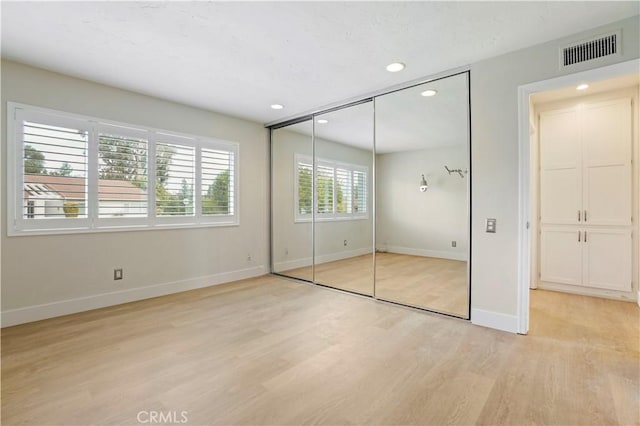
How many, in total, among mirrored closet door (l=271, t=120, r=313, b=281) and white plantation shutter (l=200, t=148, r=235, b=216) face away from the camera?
0

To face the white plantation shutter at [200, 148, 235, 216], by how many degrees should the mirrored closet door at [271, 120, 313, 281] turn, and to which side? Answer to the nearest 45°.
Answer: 0° — it already faces it

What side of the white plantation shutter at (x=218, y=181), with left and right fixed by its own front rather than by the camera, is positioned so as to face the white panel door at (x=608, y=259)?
front

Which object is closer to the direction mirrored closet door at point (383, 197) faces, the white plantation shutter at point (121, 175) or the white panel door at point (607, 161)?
the white plantation shutter

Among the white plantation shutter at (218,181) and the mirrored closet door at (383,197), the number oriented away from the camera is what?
0

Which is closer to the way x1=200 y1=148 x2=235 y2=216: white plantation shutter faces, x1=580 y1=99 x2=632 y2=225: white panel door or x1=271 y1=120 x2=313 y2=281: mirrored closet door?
the white panel door

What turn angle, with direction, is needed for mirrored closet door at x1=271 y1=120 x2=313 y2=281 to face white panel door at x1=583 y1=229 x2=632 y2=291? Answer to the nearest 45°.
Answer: approximately 90° to its left

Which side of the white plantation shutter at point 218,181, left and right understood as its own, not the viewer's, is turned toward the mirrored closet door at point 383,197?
front

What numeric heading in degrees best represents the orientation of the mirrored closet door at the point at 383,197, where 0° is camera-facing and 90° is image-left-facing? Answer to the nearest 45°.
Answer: approximately 45°

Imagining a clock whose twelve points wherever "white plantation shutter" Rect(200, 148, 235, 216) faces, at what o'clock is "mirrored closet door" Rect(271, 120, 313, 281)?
The mirrored closet door is roughly at 10 o'clock from the white plantation shutter.

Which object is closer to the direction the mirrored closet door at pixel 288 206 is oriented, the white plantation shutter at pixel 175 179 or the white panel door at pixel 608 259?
the white plantation shutter

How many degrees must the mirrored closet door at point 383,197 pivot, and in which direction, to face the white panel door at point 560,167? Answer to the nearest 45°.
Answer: approximately 135° to its left

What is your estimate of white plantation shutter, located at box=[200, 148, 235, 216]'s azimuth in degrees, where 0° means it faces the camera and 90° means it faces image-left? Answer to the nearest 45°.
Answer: approximately 315°
